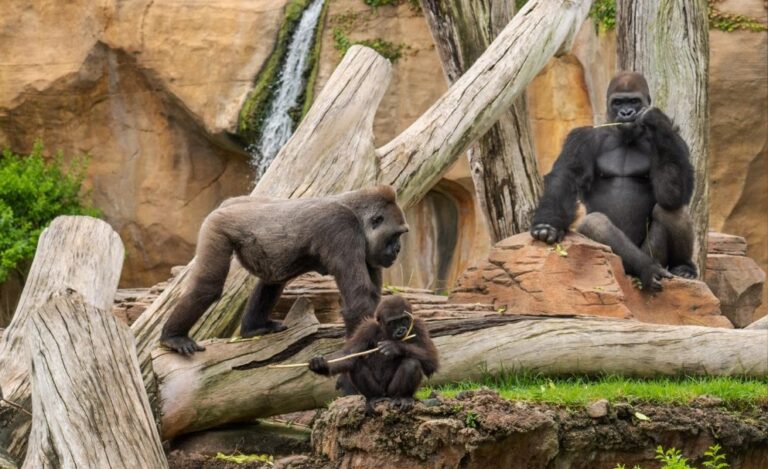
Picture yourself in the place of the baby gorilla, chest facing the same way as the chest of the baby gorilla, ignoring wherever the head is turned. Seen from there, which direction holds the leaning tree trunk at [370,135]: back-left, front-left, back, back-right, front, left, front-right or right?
back

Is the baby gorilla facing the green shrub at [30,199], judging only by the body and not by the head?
no

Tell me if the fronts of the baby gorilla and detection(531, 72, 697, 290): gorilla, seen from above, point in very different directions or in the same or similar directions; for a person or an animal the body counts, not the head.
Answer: same or similar directions

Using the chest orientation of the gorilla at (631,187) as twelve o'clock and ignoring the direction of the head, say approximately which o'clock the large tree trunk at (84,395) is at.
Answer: The large tree trunk is roughly at 1 o'clock from the gorilla.

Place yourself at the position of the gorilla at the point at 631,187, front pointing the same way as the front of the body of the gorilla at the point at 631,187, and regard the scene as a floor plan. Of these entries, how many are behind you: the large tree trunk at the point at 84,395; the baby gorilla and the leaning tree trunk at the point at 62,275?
0

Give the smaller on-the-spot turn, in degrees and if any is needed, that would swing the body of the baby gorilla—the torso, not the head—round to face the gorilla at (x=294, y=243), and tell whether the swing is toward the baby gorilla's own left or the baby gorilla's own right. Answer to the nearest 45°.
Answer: approximately 180°

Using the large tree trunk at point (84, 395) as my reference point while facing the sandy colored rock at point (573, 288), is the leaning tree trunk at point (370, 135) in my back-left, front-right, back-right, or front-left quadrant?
front-left

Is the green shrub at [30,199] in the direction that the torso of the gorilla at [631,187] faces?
no

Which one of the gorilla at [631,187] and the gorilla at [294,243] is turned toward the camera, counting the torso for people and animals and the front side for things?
the gorilla at [631,187]

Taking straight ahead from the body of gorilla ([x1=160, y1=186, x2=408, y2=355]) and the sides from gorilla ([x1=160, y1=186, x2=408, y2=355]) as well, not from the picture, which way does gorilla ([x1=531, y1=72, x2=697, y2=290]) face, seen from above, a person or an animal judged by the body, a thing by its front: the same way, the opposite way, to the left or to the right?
to the right

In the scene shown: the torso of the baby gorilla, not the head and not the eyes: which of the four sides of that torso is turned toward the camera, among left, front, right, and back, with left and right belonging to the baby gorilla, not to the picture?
front

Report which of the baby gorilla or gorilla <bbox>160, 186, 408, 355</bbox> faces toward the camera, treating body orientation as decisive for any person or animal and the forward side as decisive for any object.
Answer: the baby gorilla

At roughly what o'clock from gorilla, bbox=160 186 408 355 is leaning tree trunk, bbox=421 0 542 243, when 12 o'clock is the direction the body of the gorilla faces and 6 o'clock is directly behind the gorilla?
The leaning tree trunk is roughly at 10 o'clock from the gorilla.

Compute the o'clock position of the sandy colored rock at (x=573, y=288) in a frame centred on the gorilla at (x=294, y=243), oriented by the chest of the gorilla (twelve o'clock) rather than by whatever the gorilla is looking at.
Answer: The sandy colored rock is roughly at 11 o'clock from the gorilla.

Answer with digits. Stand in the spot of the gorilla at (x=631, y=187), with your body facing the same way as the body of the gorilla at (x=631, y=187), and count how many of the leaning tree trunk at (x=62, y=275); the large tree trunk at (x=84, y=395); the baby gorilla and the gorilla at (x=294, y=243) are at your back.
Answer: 0

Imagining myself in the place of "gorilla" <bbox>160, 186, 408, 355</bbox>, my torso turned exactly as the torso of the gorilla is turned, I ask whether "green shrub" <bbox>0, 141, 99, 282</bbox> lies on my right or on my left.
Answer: on my left

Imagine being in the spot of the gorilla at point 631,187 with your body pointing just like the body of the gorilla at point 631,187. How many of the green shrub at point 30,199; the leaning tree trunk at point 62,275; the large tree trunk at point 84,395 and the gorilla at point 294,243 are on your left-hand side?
0

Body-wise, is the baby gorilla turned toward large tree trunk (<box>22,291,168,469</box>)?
no

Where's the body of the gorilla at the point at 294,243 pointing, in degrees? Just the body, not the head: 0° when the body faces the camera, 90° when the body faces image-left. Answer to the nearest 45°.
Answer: approximately 270°
